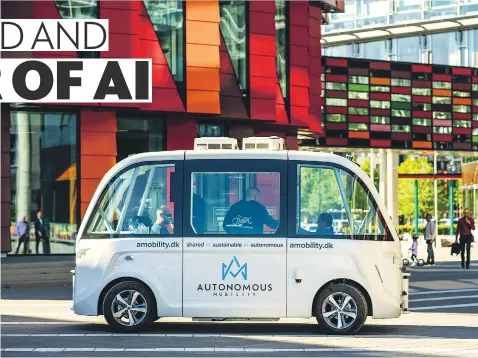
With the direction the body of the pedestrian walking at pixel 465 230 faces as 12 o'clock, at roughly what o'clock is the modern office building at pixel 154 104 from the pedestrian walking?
The modern office building is roughly at 2 o'clock from the pedestrian walking.

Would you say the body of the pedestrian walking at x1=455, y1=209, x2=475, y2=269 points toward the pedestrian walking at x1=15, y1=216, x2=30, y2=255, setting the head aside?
no

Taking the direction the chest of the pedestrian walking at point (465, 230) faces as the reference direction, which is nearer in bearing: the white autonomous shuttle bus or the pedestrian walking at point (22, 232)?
the white autonomous shuttle bus

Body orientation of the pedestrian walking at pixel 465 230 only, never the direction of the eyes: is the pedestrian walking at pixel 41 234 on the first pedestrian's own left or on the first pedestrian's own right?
on the first pedestrian's own right

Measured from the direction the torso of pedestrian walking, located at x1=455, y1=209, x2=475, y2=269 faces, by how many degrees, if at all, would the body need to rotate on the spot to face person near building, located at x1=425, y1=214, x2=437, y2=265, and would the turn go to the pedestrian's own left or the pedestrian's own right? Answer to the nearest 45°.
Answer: approximately 135° to the pedestrian's own right

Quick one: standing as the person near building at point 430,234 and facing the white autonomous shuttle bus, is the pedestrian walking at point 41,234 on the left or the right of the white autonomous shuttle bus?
right

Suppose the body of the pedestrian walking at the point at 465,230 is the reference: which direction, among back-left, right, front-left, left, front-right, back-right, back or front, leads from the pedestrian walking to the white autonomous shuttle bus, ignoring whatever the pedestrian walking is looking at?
front

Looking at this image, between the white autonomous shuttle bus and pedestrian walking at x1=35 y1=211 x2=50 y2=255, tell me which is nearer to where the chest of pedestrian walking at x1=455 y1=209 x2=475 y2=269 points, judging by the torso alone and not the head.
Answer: the white autonomous shuttle bus

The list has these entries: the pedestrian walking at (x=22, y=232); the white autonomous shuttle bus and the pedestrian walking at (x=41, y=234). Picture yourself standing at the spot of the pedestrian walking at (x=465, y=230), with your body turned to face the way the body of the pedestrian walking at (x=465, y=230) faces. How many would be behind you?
0

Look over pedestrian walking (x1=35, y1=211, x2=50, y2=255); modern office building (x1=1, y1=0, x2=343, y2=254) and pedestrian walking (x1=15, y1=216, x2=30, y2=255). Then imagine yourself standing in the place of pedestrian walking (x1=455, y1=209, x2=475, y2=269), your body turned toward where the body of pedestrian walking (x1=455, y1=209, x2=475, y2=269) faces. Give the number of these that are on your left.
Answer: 0

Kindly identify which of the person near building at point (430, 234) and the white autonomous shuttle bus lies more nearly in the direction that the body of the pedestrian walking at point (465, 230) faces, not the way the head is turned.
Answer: the white autonomous shuttle bus

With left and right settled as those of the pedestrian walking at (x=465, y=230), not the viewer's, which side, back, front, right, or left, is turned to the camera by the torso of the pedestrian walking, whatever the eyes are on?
front
